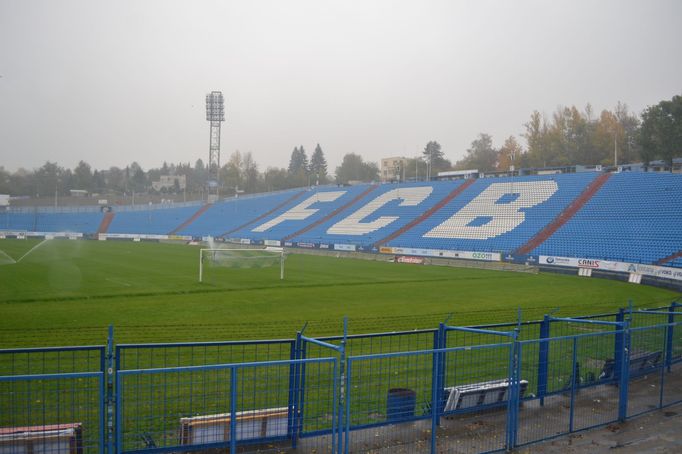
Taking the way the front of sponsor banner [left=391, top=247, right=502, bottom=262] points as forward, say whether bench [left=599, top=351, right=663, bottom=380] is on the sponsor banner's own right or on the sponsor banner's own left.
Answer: on the sponsor banner's own left

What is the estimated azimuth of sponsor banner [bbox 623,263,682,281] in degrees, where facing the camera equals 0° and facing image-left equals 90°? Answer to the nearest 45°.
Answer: approximately 45°

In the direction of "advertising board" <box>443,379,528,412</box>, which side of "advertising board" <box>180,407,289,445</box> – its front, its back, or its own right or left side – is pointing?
right

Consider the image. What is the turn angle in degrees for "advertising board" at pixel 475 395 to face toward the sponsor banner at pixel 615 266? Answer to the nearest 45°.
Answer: approximately 45° to its right

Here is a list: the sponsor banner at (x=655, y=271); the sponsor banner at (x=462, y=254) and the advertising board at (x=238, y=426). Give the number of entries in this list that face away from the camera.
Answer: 1

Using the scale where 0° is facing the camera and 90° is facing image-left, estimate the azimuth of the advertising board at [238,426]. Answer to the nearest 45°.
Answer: approximately 180°

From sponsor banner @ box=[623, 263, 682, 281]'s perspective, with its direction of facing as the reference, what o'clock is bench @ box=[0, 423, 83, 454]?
The bench is roughly at 11 o'clock from the sponsor banner.

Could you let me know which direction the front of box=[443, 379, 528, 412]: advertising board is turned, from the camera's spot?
facing away from the viewer and to the left of the viewer

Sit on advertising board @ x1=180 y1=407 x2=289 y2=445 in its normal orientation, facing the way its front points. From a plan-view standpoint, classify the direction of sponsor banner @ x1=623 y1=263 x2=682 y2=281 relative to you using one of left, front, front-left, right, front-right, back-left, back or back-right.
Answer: front-right

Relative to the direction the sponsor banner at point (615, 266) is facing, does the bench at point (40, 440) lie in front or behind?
in front

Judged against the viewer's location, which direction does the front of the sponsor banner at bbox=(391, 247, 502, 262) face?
facing the viewer and to the left of the viewer

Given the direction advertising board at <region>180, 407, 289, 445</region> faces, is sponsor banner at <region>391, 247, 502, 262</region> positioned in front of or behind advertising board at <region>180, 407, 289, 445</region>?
in front

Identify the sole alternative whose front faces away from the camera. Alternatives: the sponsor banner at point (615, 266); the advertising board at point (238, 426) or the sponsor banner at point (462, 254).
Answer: the advertising board

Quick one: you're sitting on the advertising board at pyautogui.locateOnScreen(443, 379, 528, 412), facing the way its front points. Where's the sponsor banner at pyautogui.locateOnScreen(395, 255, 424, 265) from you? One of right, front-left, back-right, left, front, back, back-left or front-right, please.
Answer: front-right

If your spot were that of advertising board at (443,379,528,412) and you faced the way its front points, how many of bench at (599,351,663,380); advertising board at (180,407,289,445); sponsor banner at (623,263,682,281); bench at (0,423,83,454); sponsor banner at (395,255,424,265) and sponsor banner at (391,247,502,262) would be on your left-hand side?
2
